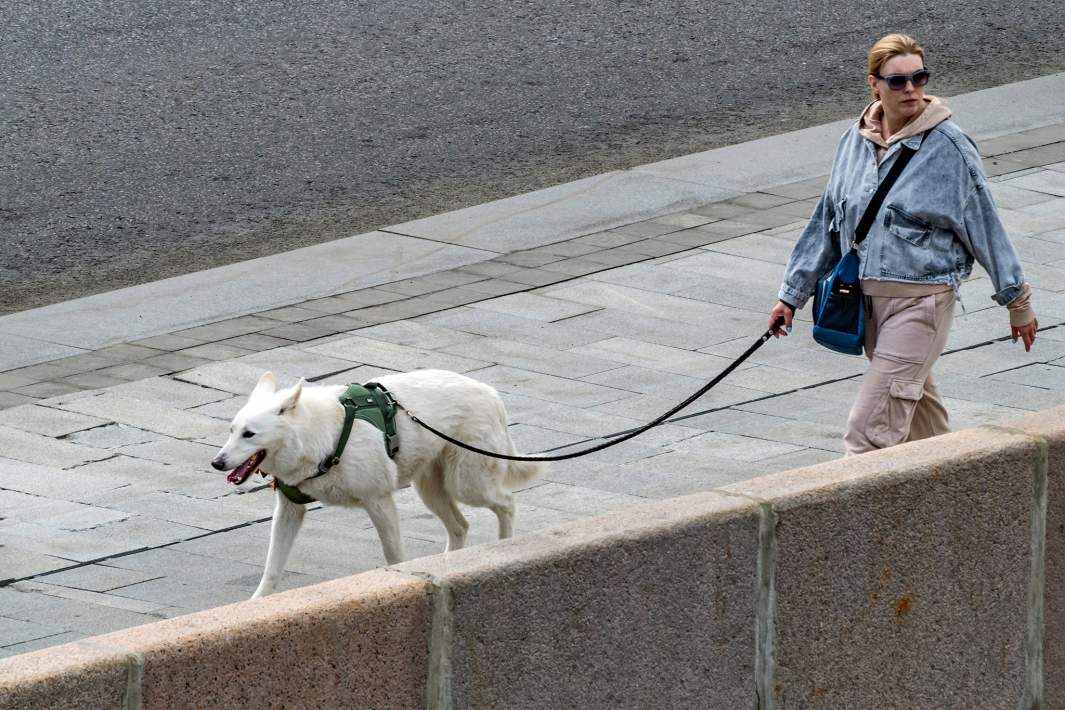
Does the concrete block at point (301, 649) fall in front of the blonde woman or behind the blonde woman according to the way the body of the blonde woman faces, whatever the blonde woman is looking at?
in front

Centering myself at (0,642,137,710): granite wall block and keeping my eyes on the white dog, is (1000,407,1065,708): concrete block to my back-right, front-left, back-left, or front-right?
front-right

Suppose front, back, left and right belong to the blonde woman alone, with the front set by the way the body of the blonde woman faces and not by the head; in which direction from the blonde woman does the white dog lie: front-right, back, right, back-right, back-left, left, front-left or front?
front-right

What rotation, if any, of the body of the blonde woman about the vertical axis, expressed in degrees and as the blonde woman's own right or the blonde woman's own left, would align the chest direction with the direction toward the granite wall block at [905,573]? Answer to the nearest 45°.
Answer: approximately 45° to the blonde woman's own left

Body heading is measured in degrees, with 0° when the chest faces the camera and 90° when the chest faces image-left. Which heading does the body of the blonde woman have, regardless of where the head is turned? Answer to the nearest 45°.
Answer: approximately 45°

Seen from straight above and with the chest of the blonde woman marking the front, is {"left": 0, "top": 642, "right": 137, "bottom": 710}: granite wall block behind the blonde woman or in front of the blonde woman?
in front

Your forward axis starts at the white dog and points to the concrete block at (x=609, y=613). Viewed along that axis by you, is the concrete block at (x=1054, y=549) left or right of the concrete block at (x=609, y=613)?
left

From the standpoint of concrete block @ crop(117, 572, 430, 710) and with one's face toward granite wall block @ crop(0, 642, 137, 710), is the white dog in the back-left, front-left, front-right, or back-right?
back-right

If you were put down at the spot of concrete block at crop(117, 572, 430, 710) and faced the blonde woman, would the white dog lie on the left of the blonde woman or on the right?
left
